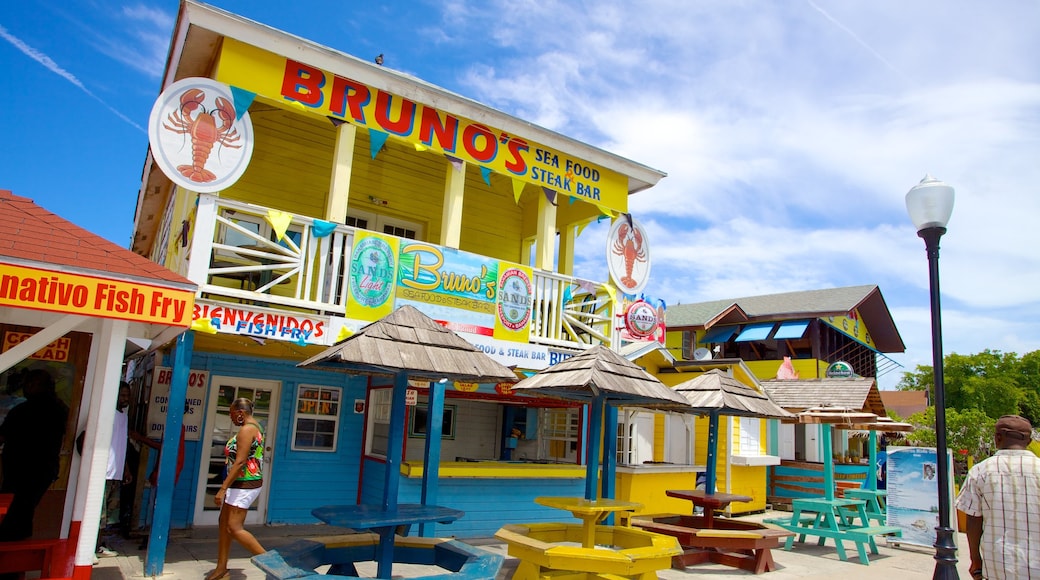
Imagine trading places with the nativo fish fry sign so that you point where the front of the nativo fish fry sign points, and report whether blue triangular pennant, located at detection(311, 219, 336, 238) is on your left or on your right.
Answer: on your left

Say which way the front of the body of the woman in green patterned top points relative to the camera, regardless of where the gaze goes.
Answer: to the viewer's left

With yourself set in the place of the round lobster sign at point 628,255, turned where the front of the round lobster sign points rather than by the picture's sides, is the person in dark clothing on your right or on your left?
on your right

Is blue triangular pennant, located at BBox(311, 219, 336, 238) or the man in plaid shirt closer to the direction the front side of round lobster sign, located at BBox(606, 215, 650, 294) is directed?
the man in plaid shirt

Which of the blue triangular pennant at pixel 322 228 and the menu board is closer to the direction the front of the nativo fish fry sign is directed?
the menu board

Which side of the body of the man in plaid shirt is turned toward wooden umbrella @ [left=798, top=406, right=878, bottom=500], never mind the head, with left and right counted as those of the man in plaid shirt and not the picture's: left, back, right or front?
front

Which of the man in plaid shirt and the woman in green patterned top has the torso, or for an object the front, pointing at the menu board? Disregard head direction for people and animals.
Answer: the man in plaid shirt

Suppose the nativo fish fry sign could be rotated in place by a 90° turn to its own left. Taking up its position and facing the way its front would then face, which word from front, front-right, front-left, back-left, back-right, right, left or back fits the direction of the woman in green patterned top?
front

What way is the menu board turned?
toward the camera

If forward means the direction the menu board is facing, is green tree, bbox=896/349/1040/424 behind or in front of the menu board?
behind
